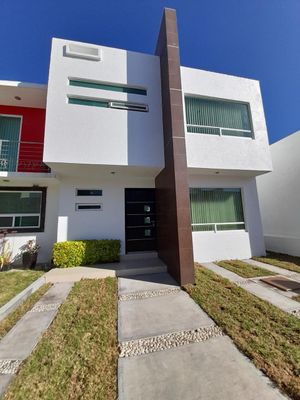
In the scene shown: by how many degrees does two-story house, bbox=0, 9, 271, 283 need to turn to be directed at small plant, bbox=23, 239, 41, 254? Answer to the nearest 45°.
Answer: approximately 90° to its right

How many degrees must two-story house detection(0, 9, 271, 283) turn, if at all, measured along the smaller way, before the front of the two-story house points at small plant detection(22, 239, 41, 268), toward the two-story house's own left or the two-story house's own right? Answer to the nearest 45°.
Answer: approximately 90° to the two-story house's own right

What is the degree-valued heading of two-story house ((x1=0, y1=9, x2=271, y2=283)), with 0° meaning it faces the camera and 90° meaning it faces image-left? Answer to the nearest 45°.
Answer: approximately 0°

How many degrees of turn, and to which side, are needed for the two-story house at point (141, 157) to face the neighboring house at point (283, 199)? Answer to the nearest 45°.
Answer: approximately 90° to its left

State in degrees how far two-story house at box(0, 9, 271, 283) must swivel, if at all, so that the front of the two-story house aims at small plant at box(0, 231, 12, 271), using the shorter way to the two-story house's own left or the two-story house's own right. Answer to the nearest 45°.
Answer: approximately 90° to the two-story house's own right
